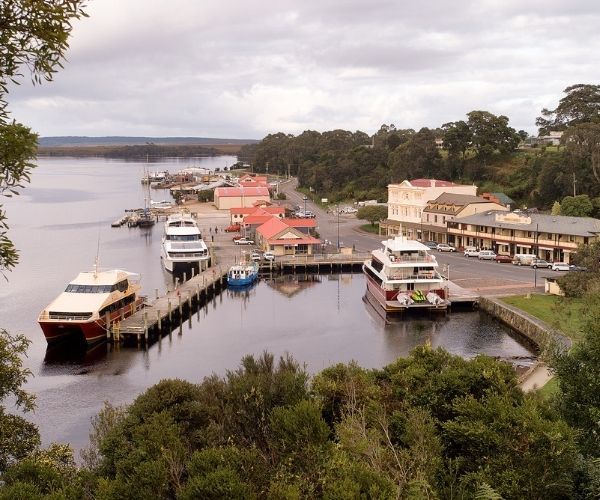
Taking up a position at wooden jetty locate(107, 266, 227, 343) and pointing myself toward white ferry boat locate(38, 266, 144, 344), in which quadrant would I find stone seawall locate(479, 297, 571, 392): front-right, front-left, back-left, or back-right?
back-left

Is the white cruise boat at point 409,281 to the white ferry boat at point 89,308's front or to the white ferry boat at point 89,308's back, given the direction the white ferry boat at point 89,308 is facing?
to the back

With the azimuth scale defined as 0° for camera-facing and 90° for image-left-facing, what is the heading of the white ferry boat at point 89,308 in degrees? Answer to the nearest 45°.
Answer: approximately 45°

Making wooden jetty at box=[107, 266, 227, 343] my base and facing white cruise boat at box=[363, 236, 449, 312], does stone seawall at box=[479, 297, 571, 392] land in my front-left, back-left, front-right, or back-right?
front-right

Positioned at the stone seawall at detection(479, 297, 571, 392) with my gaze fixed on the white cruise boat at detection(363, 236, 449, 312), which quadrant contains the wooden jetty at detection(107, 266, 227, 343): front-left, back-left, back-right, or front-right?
front-left

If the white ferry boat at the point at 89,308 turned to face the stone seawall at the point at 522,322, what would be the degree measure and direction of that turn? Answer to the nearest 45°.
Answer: approximately 135° to its left

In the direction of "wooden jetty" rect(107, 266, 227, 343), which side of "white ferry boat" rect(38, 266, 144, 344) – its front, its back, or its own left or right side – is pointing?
back
